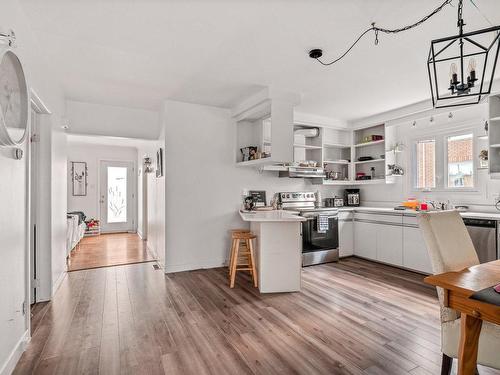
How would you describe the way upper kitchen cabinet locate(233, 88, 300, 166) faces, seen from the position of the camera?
facing the viewer and to the left of the viewer

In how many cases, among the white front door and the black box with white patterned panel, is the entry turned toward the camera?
2

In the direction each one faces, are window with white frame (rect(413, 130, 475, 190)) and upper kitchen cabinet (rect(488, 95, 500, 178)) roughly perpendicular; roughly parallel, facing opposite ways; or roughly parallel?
roughly parallel

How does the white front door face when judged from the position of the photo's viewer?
facing the viewer

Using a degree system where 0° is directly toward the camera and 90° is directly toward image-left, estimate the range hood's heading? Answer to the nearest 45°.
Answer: approximately 315°

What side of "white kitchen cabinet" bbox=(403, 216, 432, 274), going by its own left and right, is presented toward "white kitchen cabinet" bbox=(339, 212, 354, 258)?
right

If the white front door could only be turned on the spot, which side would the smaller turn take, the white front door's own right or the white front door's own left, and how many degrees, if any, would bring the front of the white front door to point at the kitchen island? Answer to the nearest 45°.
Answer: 0° — it already faces it

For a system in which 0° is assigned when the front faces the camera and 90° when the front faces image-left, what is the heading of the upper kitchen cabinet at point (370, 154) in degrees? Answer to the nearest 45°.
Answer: approximately 45°

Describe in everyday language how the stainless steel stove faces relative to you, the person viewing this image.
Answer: facing the viewer and to the right of the viewer

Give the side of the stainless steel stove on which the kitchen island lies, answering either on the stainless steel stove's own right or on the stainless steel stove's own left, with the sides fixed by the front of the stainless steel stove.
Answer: on the stainless steel stove's own right

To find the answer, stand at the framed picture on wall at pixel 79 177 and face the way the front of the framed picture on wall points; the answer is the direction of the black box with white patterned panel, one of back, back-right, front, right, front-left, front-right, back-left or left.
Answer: front-left

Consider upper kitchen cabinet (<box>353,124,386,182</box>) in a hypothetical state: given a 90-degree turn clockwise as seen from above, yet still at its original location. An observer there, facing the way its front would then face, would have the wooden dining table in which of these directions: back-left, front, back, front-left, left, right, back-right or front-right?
back-left

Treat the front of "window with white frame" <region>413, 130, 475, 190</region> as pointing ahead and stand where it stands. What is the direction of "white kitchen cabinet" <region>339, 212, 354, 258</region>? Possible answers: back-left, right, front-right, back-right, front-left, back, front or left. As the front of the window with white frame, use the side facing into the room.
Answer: front-right
